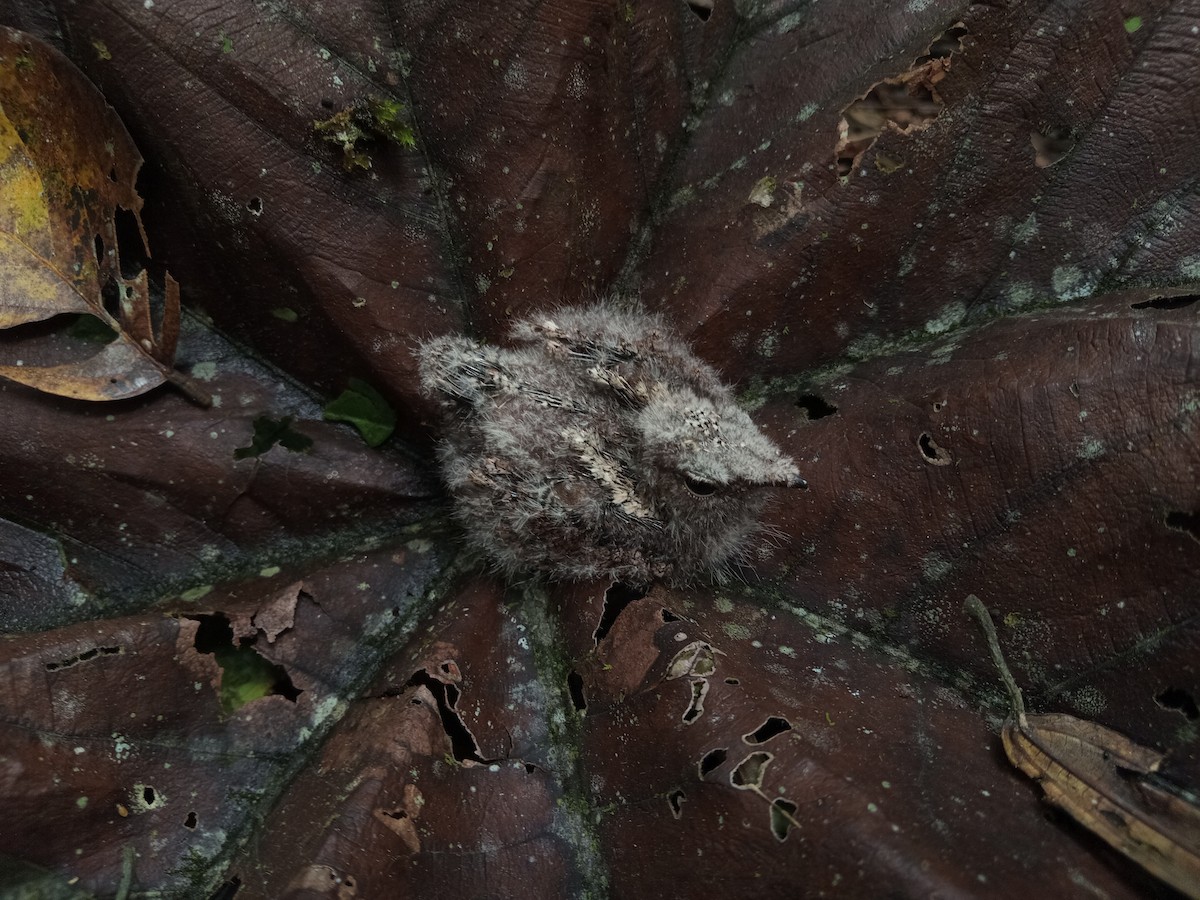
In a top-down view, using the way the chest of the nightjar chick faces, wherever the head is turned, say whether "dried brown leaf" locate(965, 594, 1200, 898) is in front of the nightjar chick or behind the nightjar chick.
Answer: in front

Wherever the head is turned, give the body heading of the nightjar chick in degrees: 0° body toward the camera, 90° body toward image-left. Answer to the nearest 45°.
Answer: approximately 270°

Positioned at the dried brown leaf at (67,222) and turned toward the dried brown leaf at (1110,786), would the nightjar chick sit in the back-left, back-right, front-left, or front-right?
front-left

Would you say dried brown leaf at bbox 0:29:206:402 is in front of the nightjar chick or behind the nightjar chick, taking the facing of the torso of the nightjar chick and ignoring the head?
behind
